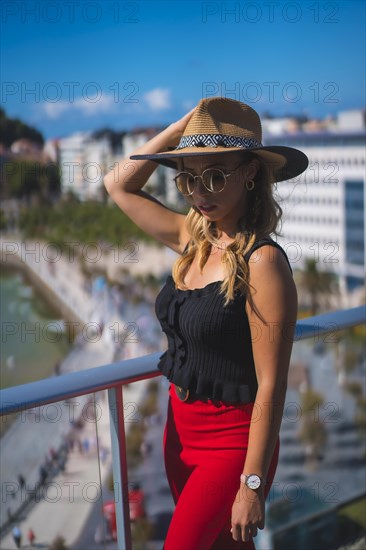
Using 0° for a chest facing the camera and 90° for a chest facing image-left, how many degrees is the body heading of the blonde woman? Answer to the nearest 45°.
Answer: approximately 45°

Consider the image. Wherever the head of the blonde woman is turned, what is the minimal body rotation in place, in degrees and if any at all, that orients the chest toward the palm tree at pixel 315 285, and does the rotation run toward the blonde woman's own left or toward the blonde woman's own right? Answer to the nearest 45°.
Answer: approximately 135° to the blonde woman's own right

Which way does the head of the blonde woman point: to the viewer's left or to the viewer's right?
to the viewer's left
